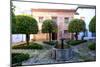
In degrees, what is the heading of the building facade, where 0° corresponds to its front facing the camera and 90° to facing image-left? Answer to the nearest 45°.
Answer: approximately 0°

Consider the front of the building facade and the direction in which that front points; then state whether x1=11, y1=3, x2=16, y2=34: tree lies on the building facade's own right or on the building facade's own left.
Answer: on the building facade's own right
